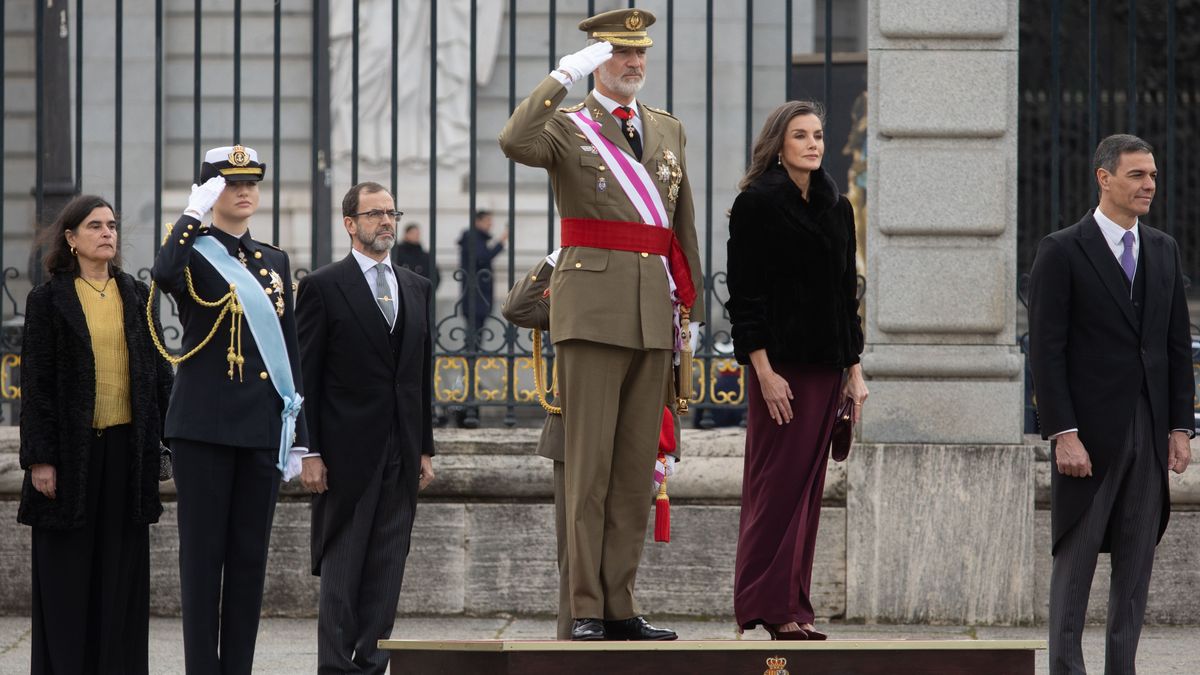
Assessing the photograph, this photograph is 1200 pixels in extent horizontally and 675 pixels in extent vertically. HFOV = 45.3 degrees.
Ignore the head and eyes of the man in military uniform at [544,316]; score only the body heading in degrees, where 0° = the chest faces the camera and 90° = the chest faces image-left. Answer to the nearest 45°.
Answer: approximately 315°

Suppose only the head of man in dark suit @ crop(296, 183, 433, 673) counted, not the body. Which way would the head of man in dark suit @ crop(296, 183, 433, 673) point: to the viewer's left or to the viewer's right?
to the viewer's right

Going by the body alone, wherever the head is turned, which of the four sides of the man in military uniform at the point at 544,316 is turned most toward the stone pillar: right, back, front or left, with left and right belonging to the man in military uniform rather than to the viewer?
left

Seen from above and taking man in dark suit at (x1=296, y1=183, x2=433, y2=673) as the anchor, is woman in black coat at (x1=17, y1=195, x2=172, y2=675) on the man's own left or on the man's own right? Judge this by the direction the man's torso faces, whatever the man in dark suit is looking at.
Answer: on the man's own right

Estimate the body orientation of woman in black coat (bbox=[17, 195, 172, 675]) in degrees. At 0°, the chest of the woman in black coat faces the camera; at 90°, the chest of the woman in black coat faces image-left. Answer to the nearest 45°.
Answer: approximately 315°

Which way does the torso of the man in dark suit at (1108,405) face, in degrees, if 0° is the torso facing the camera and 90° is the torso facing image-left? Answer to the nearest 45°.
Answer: approximately 315°

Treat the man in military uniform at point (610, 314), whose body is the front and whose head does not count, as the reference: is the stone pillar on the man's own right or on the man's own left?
on the man's own left

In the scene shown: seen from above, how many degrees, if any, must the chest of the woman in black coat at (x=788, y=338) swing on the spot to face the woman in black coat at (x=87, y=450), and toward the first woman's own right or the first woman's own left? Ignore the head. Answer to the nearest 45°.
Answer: approximately 135° to the first woman's own right
